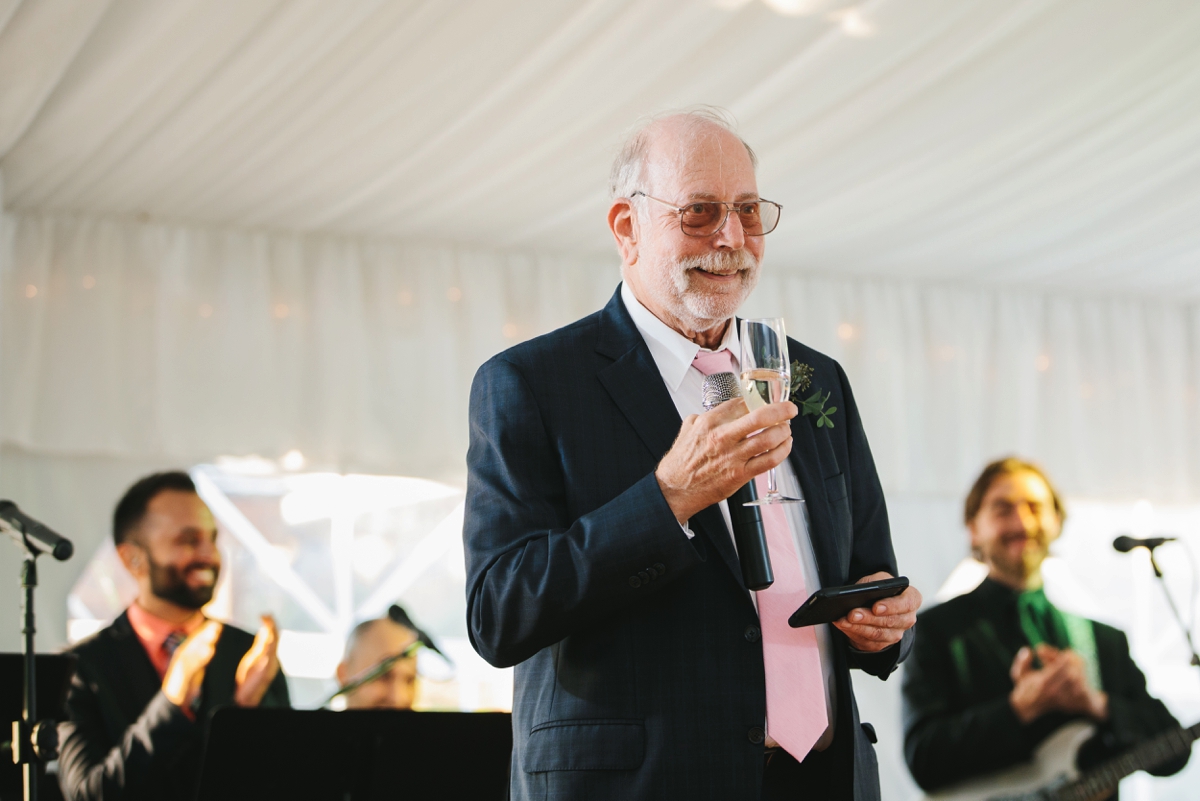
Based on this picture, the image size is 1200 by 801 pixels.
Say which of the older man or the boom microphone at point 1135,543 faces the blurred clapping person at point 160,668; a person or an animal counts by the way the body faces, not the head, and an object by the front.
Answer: the boom microphone

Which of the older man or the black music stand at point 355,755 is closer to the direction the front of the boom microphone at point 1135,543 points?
the black music stand

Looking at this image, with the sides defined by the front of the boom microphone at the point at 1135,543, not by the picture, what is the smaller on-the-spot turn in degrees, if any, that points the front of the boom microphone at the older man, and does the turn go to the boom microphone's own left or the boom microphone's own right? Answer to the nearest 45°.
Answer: approximately 90° to the boom microphone's own left

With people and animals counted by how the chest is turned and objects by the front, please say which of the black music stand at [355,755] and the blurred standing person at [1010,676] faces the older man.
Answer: the blurred standing person

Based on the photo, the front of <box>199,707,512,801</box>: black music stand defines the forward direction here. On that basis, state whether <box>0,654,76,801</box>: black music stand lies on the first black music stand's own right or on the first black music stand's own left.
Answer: on the first black music stand's own left

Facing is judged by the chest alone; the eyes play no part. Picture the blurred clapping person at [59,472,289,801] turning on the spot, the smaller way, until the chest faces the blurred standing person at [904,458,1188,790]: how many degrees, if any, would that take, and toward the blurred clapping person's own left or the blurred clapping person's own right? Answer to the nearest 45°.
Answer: approximately 45° to the blurred clapping person's own left

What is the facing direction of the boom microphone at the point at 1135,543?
to the viewer's left

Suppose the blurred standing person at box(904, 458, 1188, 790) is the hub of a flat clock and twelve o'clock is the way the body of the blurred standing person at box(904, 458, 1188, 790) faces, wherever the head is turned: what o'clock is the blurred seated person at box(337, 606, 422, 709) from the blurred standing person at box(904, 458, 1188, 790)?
the blurred seated person at box(337, 606, 422, 709) is roughly at 2 o'clock from the blurred standing person at box(904, 458, 1188, 790).

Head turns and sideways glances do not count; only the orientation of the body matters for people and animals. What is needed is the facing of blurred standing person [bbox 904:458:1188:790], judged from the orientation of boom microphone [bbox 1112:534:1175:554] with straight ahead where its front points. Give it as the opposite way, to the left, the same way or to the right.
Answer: to the left
